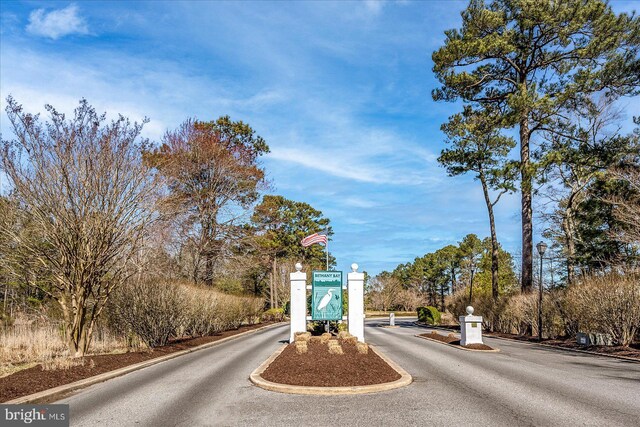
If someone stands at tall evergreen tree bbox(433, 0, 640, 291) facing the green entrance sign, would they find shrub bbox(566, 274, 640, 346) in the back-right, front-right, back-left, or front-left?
front-left

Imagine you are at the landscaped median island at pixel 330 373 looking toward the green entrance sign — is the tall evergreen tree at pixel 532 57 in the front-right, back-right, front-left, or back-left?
front-right

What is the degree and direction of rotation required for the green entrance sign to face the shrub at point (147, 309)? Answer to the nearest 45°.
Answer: approximately 45° to its right

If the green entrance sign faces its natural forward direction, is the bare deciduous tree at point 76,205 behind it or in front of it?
in front

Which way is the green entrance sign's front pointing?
toward the camera

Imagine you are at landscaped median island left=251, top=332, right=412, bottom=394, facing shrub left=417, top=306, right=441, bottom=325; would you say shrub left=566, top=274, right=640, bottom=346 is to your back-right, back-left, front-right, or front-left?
front-right

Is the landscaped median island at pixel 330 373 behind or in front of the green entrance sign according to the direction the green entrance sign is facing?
in front

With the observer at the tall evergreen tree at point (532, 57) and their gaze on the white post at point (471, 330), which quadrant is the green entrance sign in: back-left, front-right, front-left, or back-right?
front-right

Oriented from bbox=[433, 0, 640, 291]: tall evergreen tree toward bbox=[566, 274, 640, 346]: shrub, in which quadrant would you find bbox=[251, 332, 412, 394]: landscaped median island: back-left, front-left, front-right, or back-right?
front-right

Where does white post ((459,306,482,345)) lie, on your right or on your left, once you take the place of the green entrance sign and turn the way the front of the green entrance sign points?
on your left
